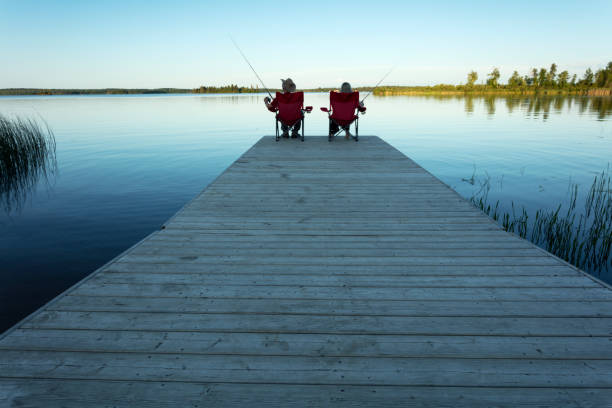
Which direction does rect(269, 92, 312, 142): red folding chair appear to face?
away from the camera

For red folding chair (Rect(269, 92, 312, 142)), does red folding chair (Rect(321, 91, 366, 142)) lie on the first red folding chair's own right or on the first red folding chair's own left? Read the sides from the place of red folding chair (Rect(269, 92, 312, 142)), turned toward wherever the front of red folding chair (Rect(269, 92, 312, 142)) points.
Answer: on the first red folding chair's own right
